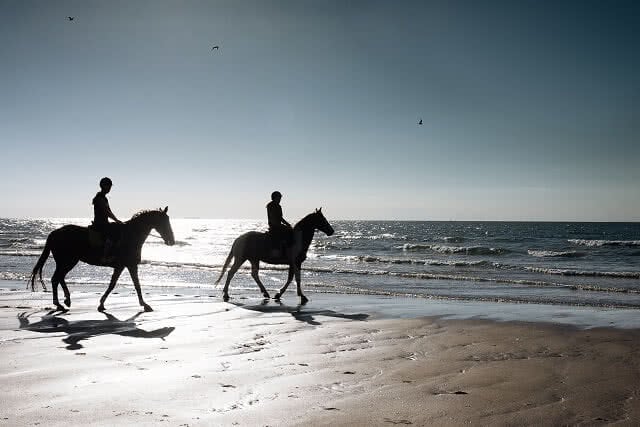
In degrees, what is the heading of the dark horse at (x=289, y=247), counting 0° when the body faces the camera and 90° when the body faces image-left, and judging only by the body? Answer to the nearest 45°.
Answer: approximately 270°

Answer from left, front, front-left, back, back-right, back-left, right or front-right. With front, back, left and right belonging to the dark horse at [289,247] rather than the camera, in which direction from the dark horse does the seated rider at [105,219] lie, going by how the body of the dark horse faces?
back-right

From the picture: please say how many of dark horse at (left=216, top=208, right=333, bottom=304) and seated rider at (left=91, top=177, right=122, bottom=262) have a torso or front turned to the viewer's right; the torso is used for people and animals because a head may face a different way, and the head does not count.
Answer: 2

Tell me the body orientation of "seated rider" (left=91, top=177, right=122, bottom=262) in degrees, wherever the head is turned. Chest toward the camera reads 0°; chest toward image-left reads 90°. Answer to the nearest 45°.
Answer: approximately 270°

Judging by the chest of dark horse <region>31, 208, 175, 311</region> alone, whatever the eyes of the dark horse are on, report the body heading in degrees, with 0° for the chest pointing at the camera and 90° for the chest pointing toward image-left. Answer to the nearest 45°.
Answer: approximately 270°
